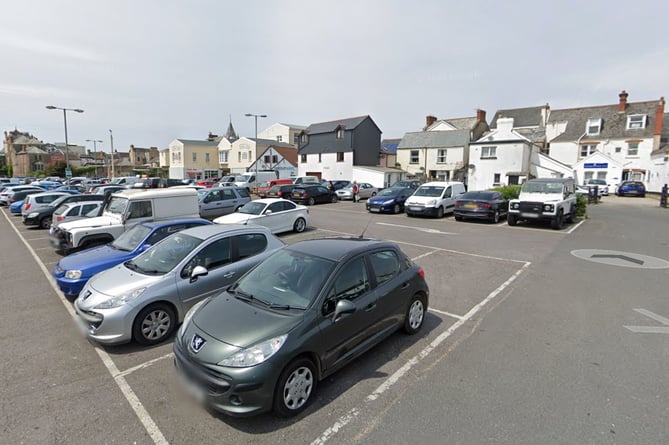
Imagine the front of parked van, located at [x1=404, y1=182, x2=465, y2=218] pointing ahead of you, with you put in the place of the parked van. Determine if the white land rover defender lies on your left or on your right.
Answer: on your left

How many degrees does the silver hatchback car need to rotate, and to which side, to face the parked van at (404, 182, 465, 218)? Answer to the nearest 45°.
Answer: approximately 180°

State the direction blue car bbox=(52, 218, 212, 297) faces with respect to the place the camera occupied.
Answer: facing the viewer and to the left of the viewer

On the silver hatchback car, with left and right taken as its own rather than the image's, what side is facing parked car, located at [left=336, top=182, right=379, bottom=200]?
back

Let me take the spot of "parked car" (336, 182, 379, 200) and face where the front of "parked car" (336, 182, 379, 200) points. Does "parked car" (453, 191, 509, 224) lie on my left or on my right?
on my left

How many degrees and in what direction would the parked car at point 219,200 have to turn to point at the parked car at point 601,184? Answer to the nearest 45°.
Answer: approximately 135° to its left

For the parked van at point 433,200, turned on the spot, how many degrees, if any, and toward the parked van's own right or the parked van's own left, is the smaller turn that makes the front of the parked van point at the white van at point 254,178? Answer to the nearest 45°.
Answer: approximately 90° to the parked van's own right

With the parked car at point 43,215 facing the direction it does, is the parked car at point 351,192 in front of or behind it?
behind

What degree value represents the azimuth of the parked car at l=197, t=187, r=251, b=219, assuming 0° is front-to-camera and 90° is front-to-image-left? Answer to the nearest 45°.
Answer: approximately 45°

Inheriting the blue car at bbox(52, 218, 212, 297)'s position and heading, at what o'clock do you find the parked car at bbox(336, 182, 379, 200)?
The parked car is roughly at 6 o'clock from the blue car.
